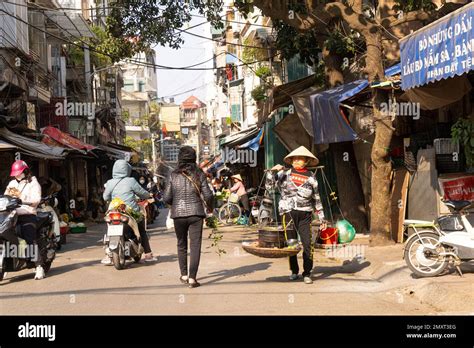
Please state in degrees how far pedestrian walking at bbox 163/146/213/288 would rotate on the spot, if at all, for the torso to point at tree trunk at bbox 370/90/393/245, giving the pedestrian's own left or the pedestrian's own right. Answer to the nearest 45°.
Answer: approximately 45° to the pedestrian's own right

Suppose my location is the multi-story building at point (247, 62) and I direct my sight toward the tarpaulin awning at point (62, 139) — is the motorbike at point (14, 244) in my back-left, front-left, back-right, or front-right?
front-left

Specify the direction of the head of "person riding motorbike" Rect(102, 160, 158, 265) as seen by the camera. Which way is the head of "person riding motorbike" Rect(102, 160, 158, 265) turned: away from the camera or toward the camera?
away from the camera

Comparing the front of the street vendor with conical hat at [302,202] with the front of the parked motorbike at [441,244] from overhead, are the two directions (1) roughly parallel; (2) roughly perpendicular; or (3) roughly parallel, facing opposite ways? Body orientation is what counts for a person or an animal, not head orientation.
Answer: roughly perpendicular

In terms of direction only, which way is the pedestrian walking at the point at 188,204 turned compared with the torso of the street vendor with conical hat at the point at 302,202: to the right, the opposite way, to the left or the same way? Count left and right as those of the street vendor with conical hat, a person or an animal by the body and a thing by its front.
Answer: the opposite way

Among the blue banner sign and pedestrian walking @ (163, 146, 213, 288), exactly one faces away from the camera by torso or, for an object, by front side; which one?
the pedestrian walking

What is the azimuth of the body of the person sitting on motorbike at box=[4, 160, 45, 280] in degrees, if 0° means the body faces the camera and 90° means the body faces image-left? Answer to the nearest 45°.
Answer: approximately 45°

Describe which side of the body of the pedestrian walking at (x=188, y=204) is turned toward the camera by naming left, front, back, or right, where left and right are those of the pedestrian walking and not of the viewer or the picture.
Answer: back

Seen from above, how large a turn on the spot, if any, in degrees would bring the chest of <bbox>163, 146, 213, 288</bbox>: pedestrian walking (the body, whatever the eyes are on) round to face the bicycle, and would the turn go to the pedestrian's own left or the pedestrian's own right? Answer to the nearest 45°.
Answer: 0° — they already face it

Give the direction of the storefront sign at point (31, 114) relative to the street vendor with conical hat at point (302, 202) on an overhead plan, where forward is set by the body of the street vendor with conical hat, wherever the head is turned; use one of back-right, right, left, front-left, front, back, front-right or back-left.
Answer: back-right

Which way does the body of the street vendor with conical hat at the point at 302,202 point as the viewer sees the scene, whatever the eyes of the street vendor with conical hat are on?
toward the camera

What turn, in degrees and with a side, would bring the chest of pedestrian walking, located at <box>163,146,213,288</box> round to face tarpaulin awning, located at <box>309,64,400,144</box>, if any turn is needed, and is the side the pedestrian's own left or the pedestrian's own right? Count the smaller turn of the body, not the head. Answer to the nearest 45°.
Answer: approximately 45° to the pedestrian's own right

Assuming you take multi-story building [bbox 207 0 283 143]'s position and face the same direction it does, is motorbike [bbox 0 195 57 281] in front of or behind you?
in front
